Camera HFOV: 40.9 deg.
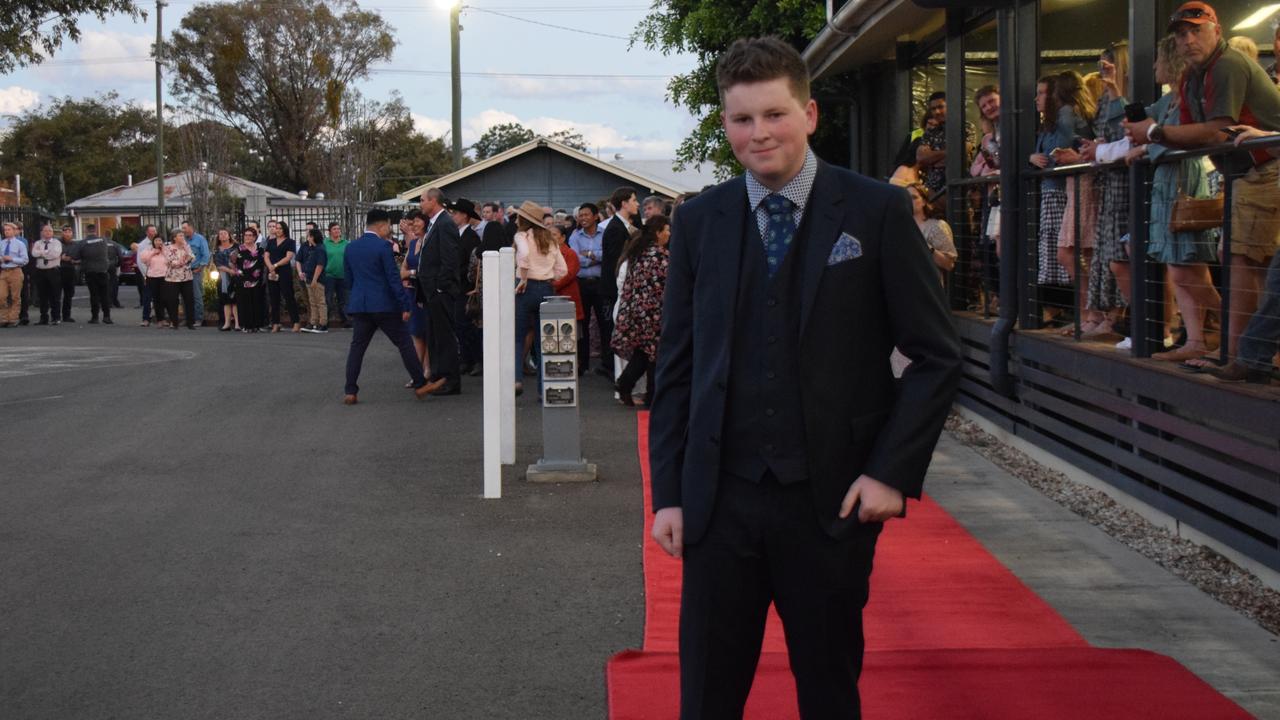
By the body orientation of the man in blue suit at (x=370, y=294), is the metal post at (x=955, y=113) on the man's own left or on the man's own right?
on the man's own right

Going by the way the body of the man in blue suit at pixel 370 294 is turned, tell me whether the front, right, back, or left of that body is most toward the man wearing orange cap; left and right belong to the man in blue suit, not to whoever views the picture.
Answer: right

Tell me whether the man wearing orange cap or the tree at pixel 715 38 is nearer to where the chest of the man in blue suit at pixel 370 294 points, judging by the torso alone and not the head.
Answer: the tree

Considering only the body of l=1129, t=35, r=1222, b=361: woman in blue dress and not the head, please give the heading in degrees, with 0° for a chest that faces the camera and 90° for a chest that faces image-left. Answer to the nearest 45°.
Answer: approximately 90°

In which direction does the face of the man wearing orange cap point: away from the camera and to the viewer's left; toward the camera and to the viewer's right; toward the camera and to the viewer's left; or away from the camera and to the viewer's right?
toward the camera and to the viewer's left

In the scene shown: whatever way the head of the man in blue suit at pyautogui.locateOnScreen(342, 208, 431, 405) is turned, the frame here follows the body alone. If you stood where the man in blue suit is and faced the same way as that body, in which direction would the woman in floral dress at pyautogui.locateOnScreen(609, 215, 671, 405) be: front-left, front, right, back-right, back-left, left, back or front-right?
right

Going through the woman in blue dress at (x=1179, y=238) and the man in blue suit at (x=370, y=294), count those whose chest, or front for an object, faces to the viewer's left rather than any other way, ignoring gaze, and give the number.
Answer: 1

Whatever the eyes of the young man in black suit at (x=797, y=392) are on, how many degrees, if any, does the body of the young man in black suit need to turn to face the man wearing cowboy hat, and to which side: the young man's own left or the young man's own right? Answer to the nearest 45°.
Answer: approximately 180°

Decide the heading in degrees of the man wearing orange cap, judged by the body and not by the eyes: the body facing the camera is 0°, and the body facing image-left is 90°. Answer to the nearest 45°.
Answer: approximately 45°

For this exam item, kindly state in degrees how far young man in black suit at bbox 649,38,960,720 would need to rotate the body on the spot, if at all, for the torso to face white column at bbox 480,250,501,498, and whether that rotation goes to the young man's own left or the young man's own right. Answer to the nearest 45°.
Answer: approximately 180°

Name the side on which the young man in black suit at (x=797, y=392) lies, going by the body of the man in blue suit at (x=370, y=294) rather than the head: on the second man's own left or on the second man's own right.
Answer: on the second man's own right
